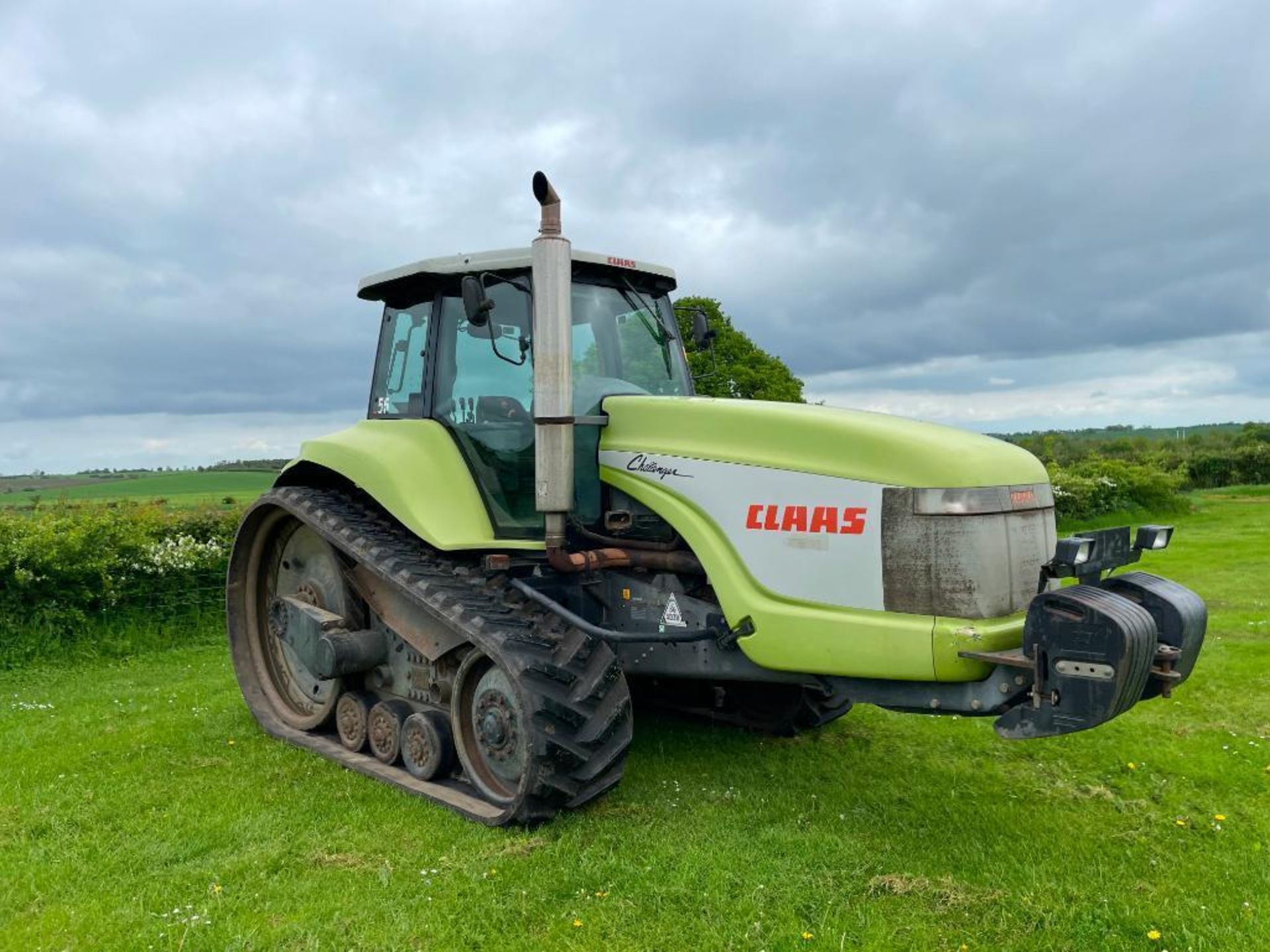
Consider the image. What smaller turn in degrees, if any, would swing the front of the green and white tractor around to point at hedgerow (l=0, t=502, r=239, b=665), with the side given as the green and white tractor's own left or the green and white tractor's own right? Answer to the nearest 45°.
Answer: approximately 180°

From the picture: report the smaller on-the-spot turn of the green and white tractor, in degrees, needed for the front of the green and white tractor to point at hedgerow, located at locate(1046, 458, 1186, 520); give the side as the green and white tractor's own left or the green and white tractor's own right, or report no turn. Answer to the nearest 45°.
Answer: approximately 90° to the green and white tractor's own left

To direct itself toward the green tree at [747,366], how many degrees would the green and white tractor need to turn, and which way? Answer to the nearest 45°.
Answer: approximately 135° to its left

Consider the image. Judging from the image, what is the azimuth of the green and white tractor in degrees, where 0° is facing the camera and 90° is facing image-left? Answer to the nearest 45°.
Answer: approximately 315°

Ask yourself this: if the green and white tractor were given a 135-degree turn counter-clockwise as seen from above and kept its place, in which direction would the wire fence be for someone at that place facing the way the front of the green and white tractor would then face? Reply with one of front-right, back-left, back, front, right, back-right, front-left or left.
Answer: front-left

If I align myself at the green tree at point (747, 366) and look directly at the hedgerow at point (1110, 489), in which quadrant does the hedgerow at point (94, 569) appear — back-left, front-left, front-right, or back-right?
back-right
